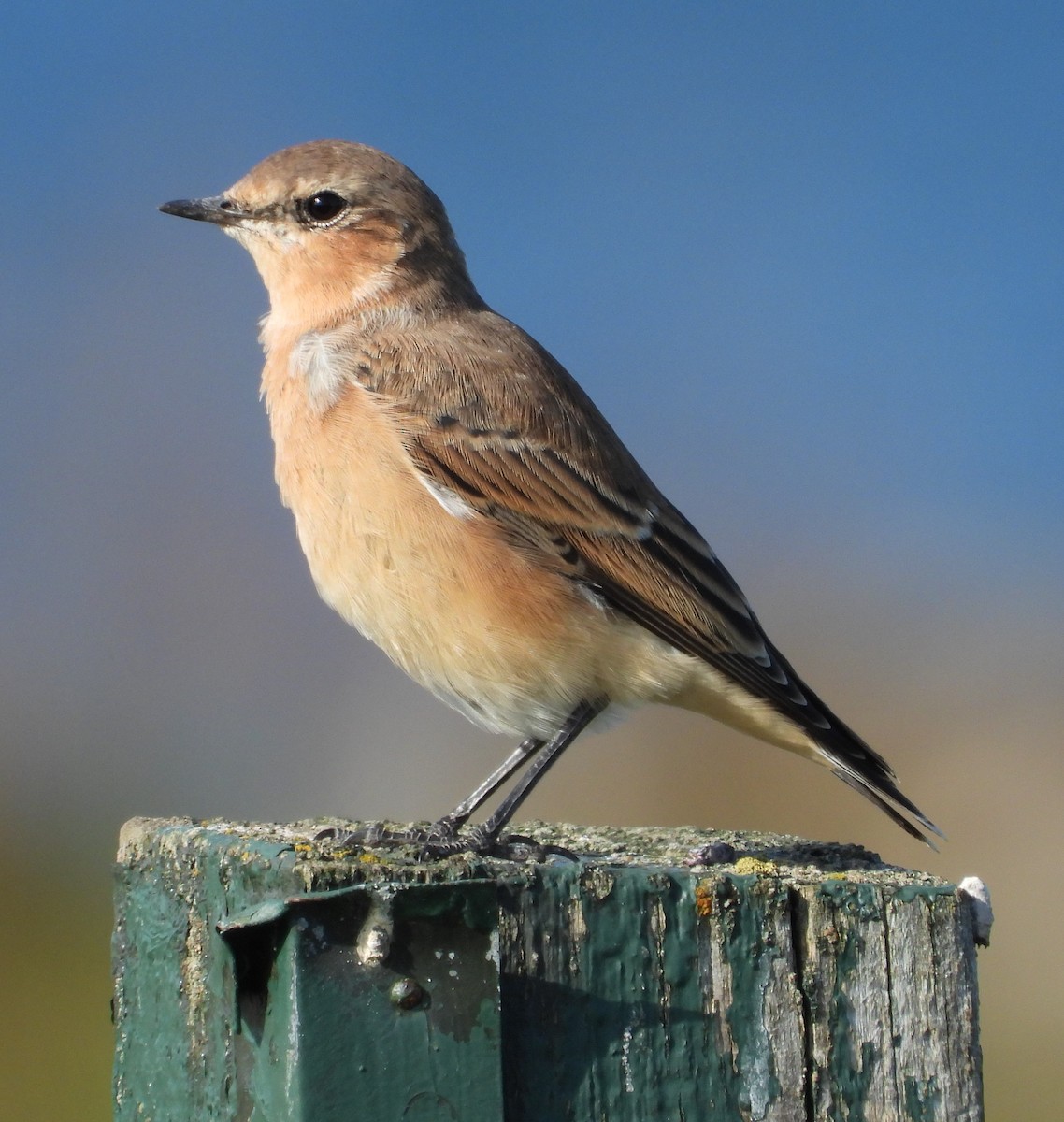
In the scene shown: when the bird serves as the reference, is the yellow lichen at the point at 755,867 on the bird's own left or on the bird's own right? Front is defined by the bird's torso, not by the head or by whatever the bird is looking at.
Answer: on the bird's own left

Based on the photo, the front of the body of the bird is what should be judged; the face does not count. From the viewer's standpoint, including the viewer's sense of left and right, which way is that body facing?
facing to the left of the viewer
